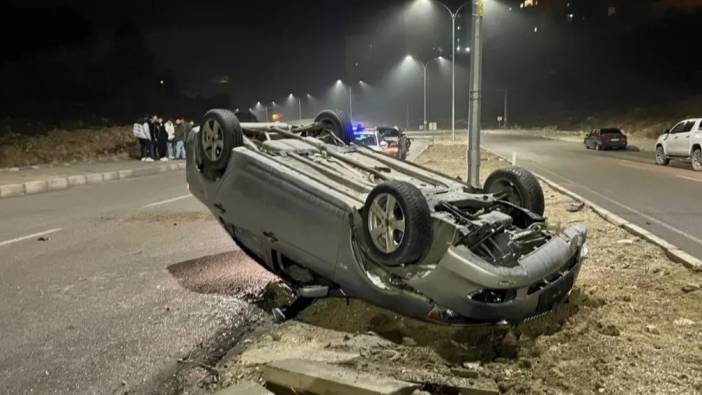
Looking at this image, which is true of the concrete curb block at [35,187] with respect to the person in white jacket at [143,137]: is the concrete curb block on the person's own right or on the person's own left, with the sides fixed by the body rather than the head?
on the person's own right

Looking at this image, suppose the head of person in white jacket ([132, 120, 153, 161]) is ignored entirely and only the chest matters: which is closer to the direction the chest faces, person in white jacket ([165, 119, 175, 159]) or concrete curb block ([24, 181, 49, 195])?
the person in white jacket

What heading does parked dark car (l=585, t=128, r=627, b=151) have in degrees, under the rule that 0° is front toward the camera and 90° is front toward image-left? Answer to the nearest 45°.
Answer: approximately 135°

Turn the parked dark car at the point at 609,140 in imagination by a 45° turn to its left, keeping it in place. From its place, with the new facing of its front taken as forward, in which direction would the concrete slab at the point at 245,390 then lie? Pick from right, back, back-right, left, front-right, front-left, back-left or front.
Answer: left

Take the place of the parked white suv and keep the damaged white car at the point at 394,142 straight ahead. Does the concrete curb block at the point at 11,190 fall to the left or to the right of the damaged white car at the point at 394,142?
left

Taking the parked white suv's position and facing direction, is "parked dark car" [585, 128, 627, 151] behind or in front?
in front

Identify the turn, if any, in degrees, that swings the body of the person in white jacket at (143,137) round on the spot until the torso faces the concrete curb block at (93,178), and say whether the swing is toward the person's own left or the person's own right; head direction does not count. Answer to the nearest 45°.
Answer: approximately 90° to the person's own right

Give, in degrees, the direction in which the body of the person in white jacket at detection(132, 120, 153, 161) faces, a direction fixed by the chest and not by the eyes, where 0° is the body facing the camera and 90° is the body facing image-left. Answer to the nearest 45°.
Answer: approximately 270°
